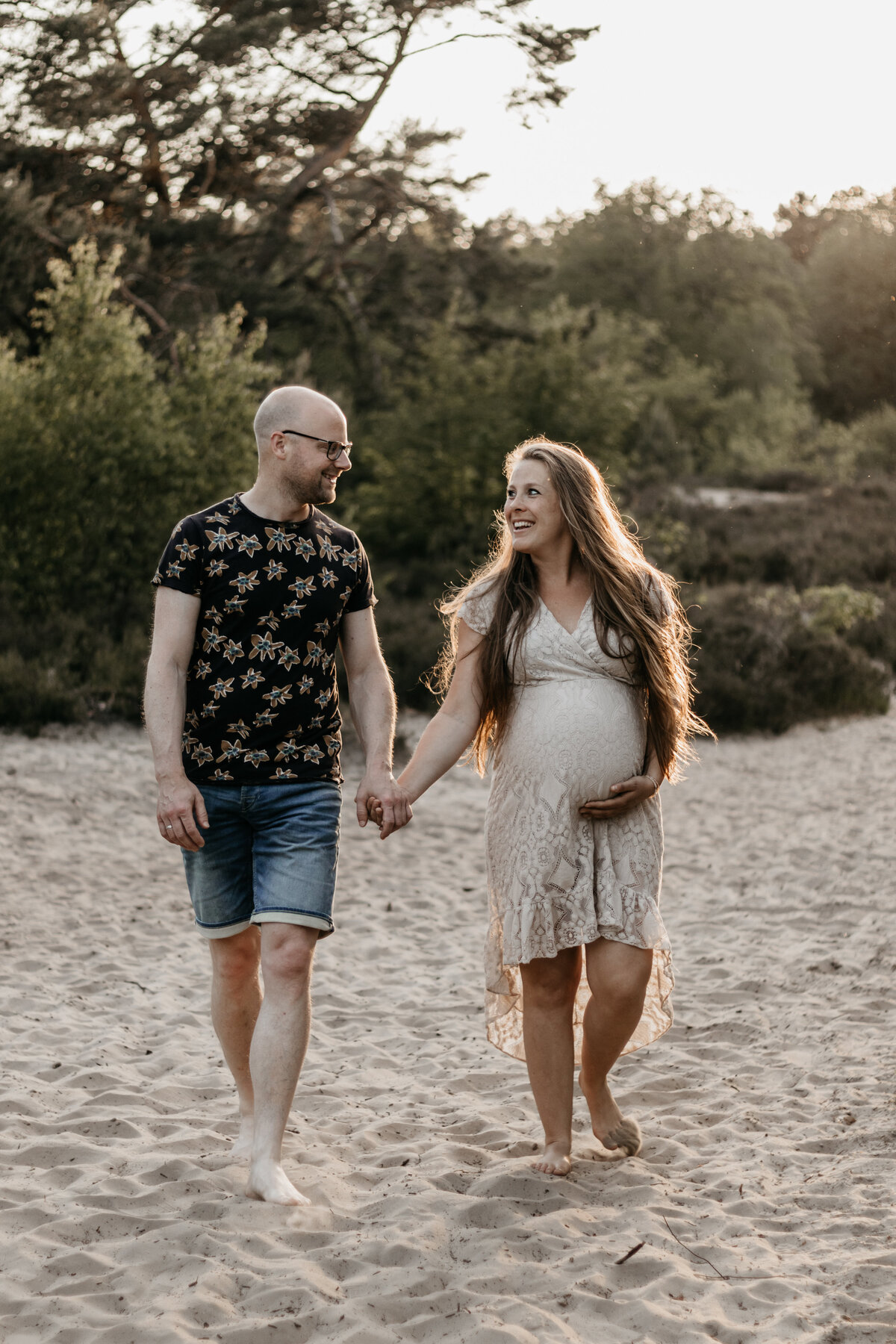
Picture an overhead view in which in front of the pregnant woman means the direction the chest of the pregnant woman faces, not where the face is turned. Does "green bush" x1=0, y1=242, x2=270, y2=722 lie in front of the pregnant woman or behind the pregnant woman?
behind

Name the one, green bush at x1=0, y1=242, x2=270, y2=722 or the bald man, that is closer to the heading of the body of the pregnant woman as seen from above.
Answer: the bald man

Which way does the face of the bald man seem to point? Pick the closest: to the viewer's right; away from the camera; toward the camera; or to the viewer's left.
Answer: to the viewer's right

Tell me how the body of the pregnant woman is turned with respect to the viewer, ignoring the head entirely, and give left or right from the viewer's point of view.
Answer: facing the viewer

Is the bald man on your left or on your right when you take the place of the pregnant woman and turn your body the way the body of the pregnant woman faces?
on your right
